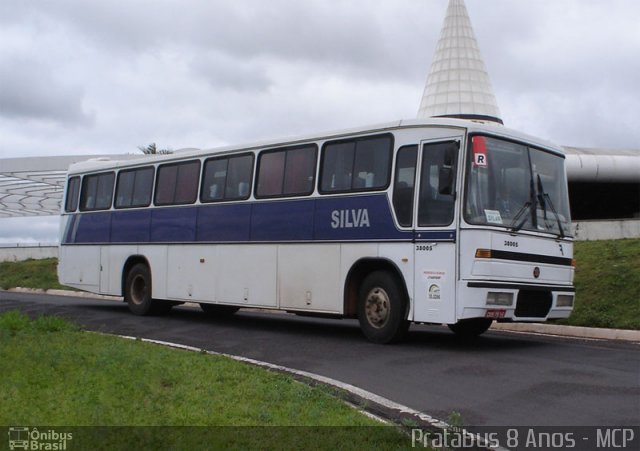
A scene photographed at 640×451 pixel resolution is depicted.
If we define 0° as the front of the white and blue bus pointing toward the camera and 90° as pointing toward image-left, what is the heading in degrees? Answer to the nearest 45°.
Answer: approximately 315°
